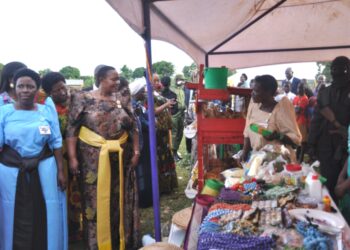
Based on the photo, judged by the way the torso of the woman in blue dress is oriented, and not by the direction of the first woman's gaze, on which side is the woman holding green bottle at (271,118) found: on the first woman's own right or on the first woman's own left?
on the first woman's own left

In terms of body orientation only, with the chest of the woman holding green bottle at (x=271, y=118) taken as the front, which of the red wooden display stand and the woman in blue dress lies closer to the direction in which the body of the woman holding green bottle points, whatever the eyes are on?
the woman in blue dress

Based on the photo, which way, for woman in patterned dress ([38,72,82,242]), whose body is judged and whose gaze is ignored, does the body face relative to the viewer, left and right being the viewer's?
facing the viewer and to the right of the viewer

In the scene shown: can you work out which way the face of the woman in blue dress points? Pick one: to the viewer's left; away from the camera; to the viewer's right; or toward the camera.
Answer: toward the camera

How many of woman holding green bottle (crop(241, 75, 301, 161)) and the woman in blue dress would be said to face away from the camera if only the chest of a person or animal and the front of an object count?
0

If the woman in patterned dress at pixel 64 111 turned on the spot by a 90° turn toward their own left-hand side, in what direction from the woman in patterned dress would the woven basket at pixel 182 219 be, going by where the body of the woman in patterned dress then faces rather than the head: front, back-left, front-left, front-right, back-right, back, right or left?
right

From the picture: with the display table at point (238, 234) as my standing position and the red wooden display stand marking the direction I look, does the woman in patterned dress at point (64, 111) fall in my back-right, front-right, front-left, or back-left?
front-left

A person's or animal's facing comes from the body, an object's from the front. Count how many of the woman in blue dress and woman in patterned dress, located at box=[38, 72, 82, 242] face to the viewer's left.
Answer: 0

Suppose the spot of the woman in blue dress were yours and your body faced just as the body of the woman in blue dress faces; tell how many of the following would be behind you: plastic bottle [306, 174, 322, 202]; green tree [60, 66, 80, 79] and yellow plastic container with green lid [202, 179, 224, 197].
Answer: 1

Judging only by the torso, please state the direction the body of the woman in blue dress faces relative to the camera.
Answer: toward the camera

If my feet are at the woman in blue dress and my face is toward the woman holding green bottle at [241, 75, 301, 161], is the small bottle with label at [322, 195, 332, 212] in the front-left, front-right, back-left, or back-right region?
front-right

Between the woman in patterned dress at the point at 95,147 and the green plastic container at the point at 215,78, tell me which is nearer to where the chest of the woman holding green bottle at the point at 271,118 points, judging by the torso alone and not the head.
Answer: the woman in patterned dress
